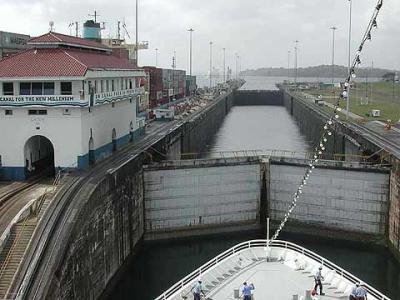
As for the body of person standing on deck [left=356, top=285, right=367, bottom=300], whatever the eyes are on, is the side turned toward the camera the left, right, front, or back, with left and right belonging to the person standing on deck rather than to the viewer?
back

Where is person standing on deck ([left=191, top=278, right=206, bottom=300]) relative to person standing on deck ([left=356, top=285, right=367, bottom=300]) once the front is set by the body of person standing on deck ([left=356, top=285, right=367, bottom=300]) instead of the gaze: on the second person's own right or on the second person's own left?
on the second person's own left

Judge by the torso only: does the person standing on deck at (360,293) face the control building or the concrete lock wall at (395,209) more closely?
the concrete lock wall

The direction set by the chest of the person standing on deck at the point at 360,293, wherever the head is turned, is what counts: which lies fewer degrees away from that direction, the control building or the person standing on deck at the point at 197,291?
the control building

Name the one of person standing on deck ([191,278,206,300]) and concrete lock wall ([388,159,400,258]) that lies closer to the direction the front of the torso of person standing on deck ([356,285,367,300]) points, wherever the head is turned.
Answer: the concrete lock wall

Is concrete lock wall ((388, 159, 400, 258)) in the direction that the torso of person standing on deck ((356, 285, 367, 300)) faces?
yes

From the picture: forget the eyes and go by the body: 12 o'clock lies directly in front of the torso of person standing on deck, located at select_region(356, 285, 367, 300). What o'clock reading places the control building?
The control building is roughly at 10 o'clock from the person standing on deck.
